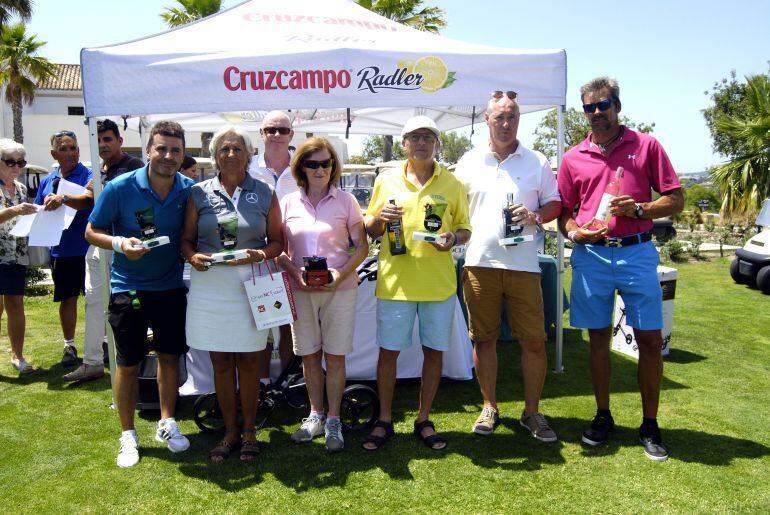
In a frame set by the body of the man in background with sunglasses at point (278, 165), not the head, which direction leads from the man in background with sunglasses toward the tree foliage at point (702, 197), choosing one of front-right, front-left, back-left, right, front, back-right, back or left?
back-left

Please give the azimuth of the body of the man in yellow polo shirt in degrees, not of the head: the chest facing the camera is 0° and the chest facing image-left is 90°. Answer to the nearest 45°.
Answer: approximately 0°

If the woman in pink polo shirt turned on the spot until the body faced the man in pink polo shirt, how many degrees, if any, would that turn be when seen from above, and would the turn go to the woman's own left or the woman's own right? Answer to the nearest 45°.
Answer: approximately 90° to the woman's own left

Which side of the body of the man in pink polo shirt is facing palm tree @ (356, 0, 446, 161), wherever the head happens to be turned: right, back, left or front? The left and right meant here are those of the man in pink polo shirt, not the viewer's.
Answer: back

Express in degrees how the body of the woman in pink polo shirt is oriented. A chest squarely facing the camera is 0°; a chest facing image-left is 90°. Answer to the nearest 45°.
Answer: approximately 0°
